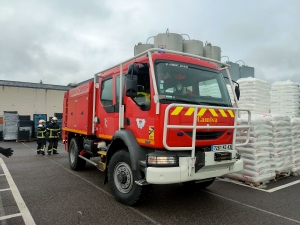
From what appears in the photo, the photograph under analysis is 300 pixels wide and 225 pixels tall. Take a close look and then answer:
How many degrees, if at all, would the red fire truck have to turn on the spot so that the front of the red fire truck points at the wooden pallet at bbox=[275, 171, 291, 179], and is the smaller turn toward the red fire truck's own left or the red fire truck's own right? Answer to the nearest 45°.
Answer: approximately 90° to the red fire truck's own left

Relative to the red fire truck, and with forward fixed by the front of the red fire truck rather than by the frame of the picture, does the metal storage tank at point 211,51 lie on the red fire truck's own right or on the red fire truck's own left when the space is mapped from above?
on the red fire truck's own left

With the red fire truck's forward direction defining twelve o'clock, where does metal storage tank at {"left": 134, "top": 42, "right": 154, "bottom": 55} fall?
The metal storage tank is roughly at 7 o'clock from the red fire truck.

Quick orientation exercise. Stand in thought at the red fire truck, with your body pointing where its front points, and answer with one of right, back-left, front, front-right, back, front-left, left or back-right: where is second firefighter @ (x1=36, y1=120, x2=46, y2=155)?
back
